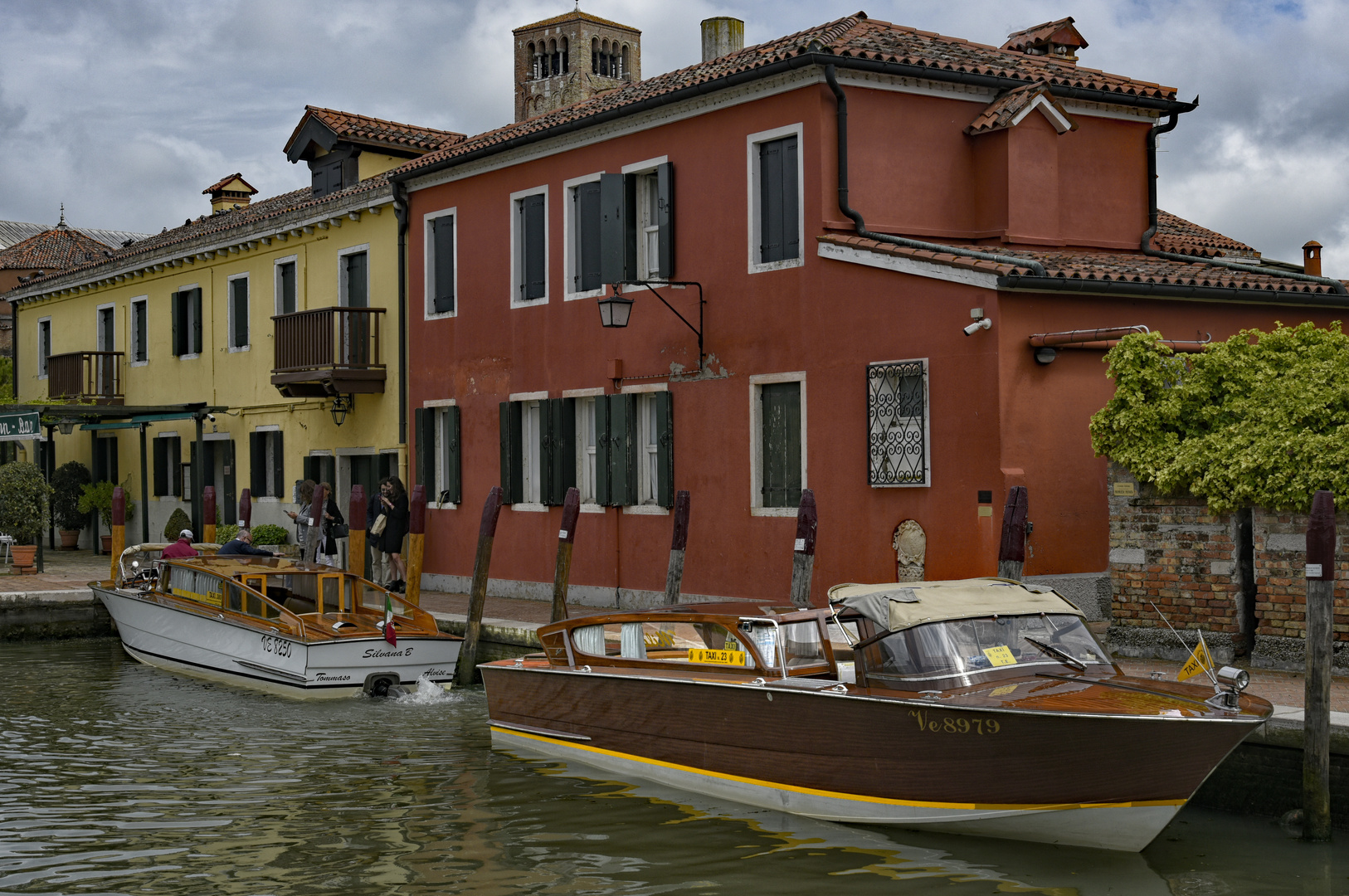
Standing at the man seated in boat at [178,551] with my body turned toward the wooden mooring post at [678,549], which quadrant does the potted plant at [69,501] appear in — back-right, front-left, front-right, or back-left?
back-left

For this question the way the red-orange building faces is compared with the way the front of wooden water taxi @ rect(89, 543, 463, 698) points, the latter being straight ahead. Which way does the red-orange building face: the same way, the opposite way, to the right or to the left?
to the left

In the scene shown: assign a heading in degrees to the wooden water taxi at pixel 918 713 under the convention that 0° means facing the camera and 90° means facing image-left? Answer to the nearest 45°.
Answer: approximately 315°

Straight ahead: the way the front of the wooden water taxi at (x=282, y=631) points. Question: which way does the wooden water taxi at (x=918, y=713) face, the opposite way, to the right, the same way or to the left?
the opposite way

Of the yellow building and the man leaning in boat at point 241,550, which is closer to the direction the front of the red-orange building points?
the man leaning in boat

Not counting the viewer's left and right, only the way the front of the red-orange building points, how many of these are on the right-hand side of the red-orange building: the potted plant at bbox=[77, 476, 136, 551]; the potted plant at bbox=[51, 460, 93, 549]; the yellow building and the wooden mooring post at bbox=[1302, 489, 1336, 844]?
3

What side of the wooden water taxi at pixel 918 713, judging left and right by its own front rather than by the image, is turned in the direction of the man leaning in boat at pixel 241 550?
back

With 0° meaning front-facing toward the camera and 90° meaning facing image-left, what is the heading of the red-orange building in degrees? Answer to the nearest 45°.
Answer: approximately 45°

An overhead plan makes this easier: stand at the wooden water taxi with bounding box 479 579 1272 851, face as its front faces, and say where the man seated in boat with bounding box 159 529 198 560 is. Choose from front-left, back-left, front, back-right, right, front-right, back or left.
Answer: back

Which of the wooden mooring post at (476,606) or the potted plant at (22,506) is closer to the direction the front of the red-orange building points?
the wooden mooring post

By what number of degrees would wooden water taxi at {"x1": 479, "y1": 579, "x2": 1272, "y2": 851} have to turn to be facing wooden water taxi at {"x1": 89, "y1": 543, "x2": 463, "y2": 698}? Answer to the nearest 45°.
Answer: approximately 180°
